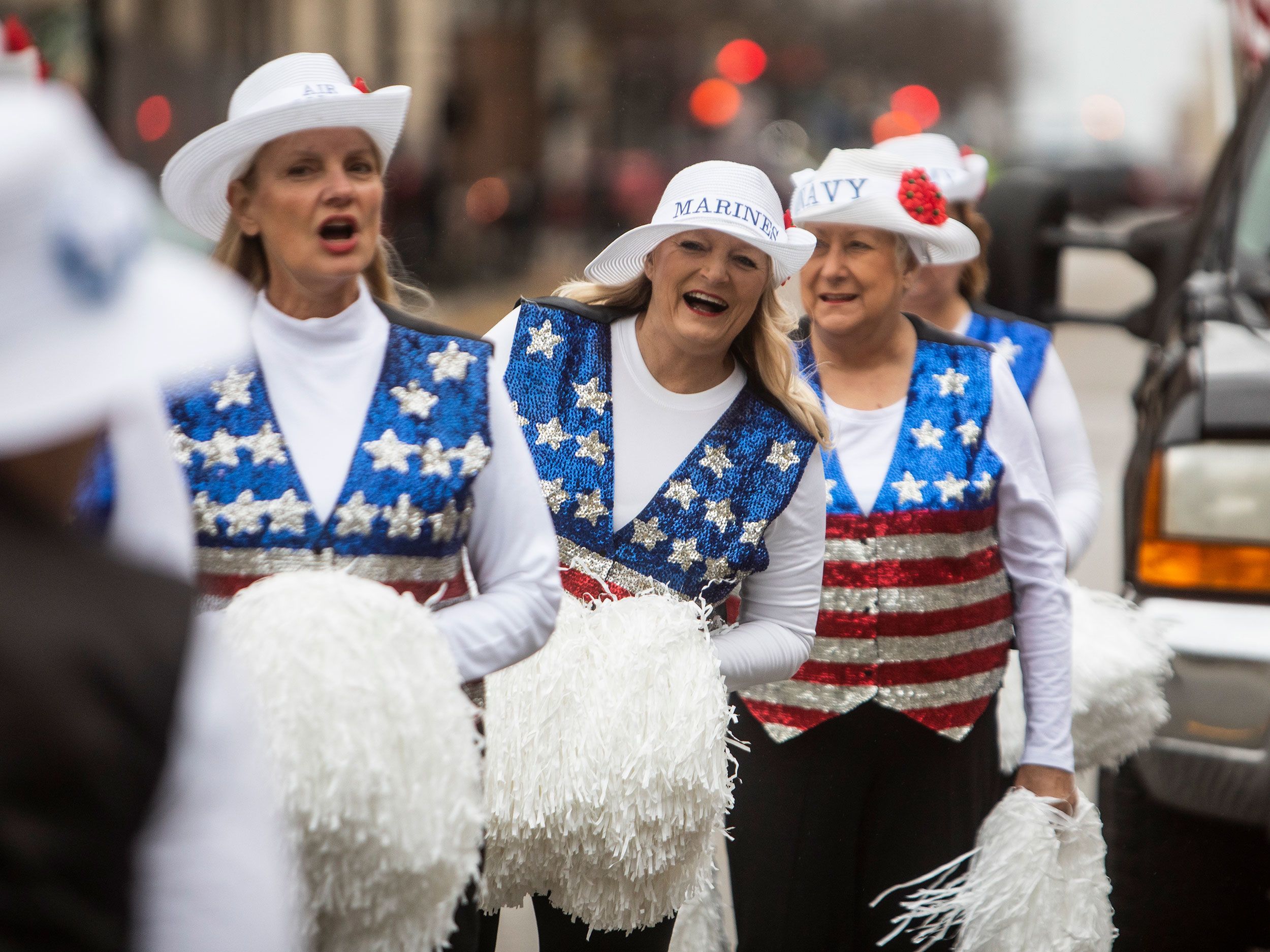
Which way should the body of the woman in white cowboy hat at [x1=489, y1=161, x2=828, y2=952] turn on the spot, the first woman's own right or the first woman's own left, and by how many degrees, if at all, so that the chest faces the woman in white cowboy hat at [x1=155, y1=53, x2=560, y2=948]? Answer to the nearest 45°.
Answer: approximately 45° to the first woman's own right

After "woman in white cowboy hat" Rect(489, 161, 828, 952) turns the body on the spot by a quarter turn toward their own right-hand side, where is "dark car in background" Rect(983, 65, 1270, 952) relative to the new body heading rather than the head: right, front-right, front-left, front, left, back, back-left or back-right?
back-right

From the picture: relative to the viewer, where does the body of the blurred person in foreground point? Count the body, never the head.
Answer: away from the camera

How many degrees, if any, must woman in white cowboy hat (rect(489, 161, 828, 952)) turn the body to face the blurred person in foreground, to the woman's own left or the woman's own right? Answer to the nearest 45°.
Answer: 0° — they already face them

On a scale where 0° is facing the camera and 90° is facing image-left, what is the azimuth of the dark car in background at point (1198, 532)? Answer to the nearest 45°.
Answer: approximately 0°

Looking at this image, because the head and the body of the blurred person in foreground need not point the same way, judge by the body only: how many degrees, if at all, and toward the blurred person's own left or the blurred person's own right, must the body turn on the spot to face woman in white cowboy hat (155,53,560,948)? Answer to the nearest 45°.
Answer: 0° — they already face them

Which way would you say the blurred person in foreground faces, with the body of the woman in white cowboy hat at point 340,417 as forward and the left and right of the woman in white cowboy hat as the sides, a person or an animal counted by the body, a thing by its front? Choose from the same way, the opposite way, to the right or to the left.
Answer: the opposite way
